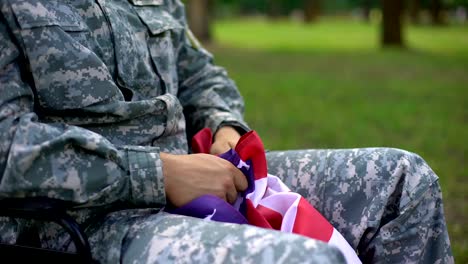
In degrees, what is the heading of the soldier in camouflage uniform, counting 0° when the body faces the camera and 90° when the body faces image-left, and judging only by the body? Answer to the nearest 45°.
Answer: approximately 315°
